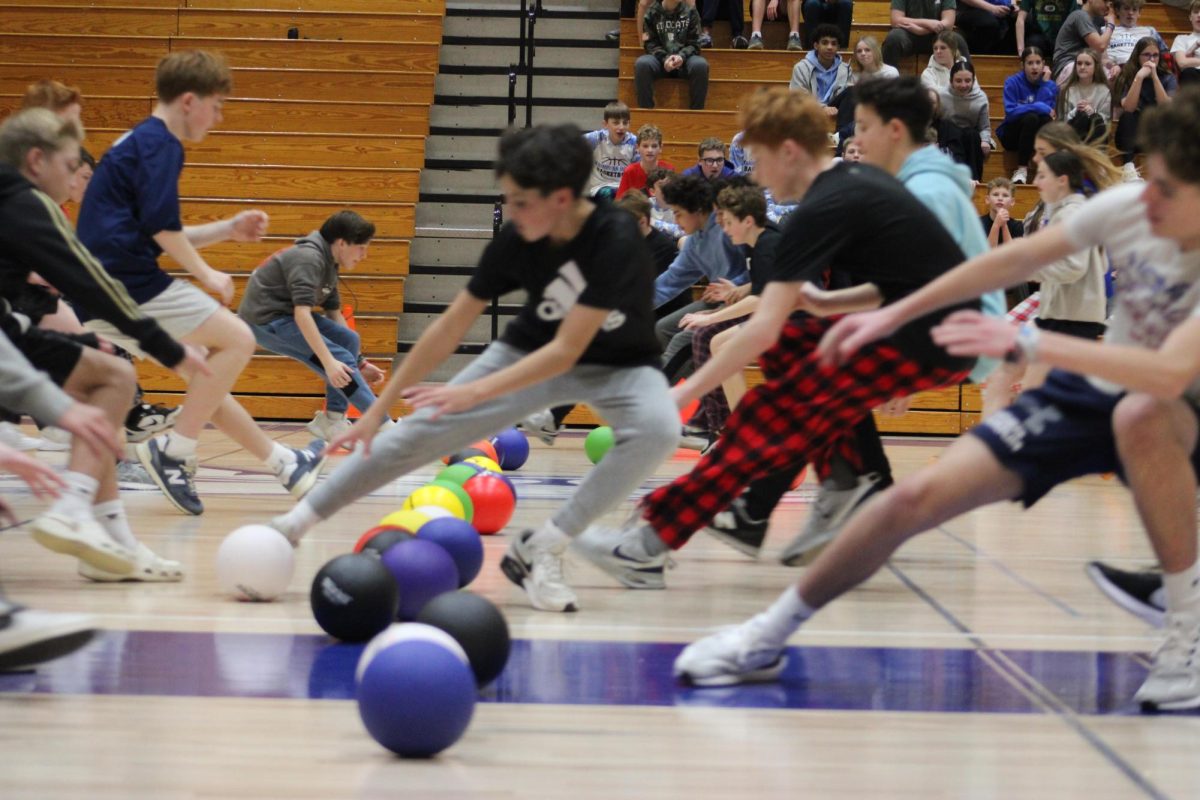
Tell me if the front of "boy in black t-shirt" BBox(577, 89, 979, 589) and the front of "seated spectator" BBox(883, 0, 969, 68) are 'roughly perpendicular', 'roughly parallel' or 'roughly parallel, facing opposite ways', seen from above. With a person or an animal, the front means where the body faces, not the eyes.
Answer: roughly perpendicular

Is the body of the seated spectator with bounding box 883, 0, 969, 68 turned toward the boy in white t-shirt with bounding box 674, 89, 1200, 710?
yes

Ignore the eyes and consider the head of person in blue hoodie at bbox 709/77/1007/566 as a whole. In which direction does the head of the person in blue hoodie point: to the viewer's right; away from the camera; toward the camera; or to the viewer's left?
to the viewer's left

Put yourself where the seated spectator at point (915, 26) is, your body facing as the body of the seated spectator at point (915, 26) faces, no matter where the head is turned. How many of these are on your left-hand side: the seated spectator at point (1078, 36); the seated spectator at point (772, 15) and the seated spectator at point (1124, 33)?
2

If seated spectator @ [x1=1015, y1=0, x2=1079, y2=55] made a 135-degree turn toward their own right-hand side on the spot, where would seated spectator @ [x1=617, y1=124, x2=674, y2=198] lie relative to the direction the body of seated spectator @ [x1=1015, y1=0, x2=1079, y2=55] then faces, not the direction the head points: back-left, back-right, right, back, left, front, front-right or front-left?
left

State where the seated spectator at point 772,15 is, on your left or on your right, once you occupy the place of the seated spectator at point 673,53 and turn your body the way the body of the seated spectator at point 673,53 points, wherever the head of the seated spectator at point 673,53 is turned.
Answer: on your left

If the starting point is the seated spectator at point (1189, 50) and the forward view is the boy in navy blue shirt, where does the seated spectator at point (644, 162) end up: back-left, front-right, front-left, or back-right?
front-right

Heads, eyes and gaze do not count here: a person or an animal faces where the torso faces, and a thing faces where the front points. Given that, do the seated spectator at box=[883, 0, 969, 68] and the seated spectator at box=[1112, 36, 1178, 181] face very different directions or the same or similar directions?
same or similar directions

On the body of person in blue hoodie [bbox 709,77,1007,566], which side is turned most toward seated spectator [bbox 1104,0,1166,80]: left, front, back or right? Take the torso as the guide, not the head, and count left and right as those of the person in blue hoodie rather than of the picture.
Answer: right

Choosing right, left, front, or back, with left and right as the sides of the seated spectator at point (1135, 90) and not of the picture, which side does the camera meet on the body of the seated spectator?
front

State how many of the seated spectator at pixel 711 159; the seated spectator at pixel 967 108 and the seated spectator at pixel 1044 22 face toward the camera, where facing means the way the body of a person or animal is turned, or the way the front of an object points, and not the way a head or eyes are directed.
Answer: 3

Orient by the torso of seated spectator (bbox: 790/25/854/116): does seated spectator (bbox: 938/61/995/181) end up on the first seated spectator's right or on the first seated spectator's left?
on the first seated spectator's left

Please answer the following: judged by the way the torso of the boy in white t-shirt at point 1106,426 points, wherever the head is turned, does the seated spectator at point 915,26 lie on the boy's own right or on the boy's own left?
on the boy's own right

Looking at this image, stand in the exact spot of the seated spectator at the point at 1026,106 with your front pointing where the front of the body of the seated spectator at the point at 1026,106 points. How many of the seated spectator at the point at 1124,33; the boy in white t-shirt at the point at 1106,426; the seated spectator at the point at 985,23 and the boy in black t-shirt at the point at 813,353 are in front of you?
2

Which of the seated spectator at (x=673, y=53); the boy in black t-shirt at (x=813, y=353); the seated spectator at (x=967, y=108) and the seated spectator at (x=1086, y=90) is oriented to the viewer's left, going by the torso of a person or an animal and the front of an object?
the boy in black t-shirt

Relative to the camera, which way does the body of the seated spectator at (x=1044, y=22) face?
toward the camera

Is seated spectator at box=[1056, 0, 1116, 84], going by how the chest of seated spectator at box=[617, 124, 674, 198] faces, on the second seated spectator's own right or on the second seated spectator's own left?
on the second seated spectator's own left

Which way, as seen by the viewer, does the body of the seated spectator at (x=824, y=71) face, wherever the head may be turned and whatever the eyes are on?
toward the camera

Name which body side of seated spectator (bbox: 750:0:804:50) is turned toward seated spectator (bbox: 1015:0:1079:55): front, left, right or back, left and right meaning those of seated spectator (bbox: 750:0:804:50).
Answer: left
